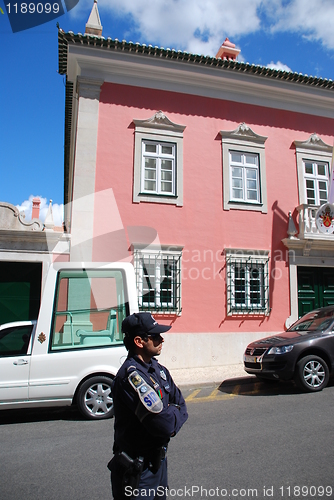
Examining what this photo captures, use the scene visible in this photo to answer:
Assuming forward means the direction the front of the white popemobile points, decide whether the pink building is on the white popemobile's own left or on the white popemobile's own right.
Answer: on the white popemobile's own right

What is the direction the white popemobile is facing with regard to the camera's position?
facing to the left of the viewer

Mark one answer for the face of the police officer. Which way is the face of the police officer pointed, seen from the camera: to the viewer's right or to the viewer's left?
to the viewer's right

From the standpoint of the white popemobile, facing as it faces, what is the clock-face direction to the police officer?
The police officer is roughly at 9 o'clock from the white popemobile.

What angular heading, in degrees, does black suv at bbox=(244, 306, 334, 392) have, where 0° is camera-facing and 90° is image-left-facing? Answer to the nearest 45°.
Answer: approximately 45°

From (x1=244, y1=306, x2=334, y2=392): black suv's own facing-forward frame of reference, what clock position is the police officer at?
The police officer is roughly at 11 o'clock from the black suv.

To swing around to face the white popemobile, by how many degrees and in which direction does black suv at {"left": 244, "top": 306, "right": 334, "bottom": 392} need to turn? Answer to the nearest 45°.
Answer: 0° — it already faces it

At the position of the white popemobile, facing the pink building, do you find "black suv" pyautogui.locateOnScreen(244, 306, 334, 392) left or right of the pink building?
right

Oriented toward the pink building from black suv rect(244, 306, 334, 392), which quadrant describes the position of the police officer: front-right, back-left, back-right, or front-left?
back-left
